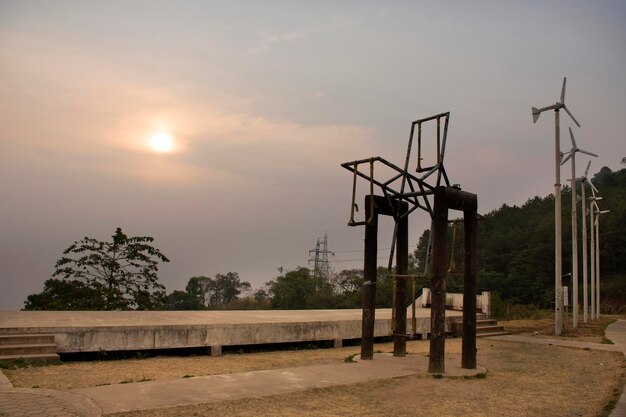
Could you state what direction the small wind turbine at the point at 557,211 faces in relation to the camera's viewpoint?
facing the viewer and to the right of the viewer

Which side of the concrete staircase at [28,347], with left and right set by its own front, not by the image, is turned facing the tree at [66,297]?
back

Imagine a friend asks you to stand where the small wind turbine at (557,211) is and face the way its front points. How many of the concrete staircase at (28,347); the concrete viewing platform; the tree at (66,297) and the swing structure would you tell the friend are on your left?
0

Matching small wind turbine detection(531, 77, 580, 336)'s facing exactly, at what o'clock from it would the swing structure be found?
The swing structure is roughly at 2 o'clock from the small wind turbine.

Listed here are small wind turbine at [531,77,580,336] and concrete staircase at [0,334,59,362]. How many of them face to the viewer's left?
0

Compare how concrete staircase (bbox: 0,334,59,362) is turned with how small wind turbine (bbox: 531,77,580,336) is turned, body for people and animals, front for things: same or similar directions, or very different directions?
same or similar directions

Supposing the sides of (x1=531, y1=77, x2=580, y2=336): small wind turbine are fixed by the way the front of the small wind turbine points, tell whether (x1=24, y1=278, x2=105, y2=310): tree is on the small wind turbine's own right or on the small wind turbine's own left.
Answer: on the small wind turbine's own right

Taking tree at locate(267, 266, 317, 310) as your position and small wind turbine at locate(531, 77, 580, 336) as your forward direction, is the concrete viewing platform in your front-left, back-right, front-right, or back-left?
front-right

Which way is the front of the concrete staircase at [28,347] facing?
toward the camera

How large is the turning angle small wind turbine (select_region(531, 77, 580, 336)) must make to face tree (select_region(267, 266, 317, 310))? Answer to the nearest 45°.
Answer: approximately 180°

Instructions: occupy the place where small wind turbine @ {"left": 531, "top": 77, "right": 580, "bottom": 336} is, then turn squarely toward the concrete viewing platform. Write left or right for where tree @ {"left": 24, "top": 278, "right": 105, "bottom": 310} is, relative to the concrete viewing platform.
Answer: right
